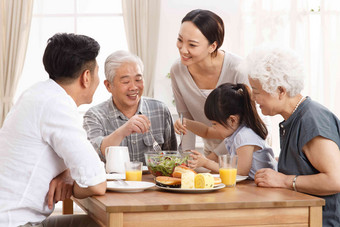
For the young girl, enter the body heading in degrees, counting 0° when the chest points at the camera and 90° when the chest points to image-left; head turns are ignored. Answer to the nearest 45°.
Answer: approximately 90°

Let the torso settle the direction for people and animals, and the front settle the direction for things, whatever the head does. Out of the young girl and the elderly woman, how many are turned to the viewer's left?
2

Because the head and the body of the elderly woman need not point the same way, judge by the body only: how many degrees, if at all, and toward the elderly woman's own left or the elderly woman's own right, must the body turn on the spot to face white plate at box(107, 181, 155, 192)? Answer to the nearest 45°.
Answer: approximately 45° to the elderly woman's own left

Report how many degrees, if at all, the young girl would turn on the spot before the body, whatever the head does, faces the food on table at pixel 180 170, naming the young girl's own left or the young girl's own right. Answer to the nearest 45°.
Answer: approximately 45° to the young girl's own left

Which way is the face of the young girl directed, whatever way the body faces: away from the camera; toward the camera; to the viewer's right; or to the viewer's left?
to the viewer's left

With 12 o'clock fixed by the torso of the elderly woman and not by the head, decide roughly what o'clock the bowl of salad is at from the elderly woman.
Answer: The bowl of salad is roughly at 12 o'clock from the elderly woman.

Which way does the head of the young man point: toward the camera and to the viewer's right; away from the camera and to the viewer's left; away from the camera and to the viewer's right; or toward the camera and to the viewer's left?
away from the camera and to the viewer's right

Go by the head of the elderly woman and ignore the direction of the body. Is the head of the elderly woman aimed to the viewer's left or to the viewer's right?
to the viewer's left

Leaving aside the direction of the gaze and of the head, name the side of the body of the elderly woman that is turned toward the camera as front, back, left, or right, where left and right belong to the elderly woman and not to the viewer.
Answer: left
